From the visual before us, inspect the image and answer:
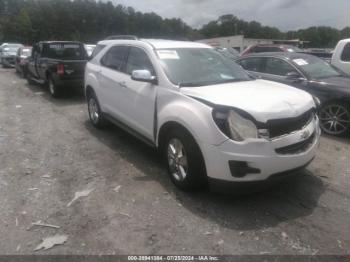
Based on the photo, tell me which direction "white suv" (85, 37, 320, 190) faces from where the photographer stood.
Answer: facing the viewer and to the right of the viewer

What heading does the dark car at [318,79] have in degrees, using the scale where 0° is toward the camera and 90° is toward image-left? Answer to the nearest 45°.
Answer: approximately 315°

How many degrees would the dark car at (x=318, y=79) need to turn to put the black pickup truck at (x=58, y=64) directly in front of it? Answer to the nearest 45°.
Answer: approximately 135° to its right

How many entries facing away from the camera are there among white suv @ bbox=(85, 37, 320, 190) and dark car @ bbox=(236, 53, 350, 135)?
0

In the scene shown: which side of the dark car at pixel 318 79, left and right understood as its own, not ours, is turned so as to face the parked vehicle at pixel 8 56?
back

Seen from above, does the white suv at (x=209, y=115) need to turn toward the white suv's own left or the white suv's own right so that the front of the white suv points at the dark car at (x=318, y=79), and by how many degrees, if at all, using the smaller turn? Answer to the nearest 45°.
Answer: approximately 90° to the white suv's own left

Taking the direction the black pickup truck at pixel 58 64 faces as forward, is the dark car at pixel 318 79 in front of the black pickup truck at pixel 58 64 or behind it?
behind

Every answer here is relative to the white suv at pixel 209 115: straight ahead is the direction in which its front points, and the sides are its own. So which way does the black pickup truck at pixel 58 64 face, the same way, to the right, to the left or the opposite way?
the opposite way

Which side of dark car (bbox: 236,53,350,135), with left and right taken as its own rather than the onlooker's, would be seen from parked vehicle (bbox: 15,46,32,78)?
back
